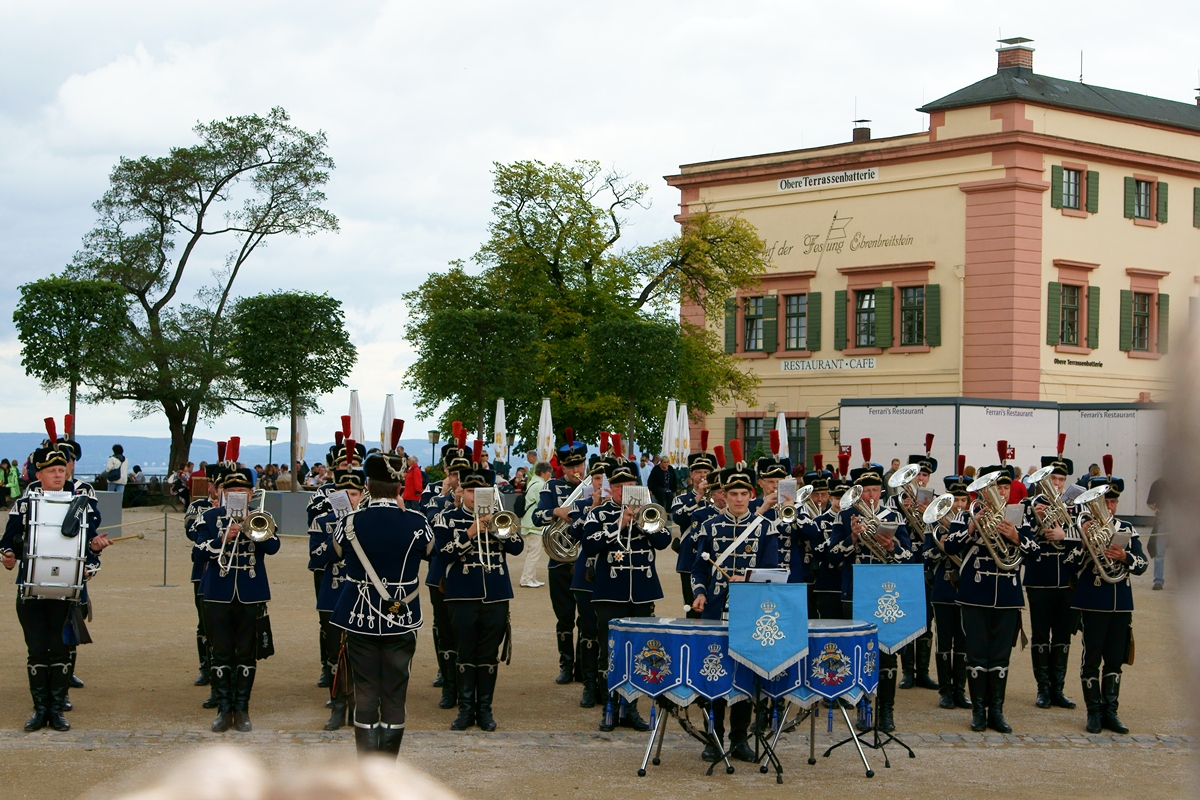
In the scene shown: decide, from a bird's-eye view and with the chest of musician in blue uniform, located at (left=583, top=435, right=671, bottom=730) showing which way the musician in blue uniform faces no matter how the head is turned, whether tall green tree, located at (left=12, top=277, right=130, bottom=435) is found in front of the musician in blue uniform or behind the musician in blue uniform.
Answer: behind

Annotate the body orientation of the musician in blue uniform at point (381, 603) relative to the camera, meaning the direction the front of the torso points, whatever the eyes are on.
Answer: away from the camera

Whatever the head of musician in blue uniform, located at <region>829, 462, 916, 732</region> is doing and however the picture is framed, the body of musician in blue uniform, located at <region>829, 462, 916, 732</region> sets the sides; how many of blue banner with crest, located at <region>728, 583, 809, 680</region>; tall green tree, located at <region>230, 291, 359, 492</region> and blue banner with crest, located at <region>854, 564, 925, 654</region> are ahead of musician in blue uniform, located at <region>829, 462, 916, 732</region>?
2

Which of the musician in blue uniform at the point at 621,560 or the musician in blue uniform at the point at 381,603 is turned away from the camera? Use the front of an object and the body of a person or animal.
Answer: the musician in blue uniform at the point at 381,603

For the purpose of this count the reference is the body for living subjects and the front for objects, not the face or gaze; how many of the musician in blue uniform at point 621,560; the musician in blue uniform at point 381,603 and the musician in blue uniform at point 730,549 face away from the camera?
1

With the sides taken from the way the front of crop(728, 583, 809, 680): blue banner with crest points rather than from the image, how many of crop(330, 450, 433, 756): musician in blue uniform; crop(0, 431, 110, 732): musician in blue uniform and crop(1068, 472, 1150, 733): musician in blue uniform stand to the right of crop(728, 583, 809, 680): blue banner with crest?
2

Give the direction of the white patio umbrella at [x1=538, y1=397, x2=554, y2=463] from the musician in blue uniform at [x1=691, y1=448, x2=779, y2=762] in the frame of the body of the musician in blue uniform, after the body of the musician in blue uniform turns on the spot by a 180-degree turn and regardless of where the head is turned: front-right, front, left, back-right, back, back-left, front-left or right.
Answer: front

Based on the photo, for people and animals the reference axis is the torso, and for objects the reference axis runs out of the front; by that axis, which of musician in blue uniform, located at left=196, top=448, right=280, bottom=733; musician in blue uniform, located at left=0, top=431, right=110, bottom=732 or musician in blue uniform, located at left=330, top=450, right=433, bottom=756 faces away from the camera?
musician in blue uniform, located at left=330, top=450, right=433, bottom=756

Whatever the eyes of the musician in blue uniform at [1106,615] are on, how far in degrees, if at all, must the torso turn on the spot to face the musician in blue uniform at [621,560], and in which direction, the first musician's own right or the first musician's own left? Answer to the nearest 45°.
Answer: approximately 90° to the first musician's own right

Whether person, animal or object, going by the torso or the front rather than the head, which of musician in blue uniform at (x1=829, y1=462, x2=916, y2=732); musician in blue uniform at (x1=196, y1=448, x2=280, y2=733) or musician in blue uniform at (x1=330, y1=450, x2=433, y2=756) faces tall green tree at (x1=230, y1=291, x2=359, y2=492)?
musician in blue uniform at (x1=330, y1=450, x2=433, y2=756)

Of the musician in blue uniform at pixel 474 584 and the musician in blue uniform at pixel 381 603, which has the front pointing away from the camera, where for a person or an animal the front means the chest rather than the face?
the musician in blue uniform at pixel 381 603
